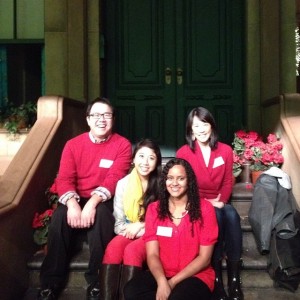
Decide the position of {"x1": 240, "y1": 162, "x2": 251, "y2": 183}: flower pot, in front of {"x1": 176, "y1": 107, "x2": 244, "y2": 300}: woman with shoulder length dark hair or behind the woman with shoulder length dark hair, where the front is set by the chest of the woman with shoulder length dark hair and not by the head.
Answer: behind

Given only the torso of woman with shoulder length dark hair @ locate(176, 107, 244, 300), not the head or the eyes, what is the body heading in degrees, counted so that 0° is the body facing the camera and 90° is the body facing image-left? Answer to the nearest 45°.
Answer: approximately 0°

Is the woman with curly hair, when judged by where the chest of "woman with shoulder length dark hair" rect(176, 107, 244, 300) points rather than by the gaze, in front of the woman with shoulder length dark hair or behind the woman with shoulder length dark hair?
in front

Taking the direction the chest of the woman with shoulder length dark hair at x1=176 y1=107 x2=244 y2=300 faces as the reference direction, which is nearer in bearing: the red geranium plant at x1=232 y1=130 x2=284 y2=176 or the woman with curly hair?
the woman with curly hair
